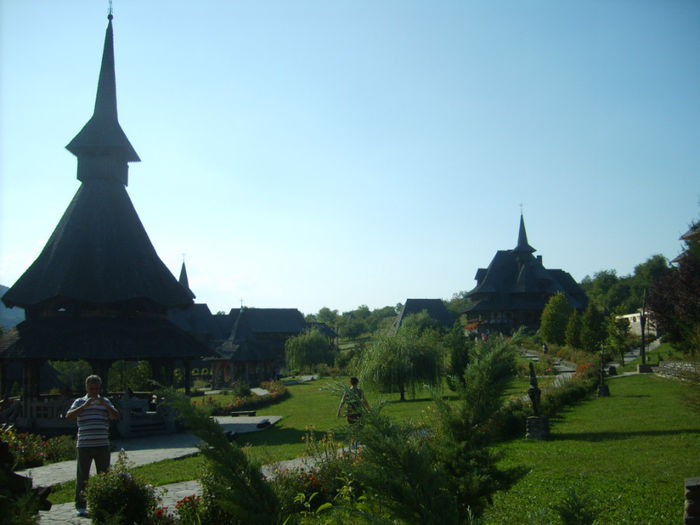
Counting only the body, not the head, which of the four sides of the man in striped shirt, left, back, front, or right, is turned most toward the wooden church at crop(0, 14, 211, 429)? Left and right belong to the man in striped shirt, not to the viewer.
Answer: back

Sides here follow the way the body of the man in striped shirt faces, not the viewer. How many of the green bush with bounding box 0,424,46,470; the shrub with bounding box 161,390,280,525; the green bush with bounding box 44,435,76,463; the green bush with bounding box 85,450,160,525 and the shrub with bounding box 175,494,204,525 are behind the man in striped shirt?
2

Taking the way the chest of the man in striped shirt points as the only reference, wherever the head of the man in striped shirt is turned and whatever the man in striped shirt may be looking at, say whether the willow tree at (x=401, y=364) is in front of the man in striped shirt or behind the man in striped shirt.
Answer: behind

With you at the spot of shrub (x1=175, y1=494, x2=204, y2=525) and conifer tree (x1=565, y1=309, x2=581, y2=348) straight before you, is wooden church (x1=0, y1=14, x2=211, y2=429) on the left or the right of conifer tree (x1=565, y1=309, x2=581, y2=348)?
left

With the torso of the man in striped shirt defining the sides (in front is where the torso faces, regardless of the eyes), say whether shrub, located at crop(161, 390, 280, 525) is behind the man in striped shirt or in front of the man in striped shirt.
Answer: in front

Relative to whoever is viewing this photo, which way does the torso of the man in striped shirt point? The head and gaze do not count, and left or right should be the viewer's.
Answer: facing the viewer

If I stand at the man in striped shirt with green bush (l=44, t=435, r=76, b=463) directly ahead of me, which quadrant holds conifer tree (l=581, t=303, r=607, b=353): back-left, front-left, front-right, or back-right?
front-right

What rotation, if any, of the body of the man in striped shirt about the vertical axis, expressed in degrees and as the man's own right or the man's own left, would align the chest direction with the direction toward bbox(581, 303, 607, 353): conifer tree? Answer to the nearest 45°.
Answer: approximately 135° to the man's own left

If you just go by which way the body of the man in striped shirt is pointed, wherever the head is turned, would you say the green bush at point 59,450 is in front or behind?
behind

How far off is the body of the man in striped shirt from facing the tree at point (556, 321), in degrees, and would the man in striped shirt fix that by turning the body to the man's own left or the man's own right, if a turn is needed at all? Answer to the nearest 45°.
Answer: approximately 135° to the man's own left
